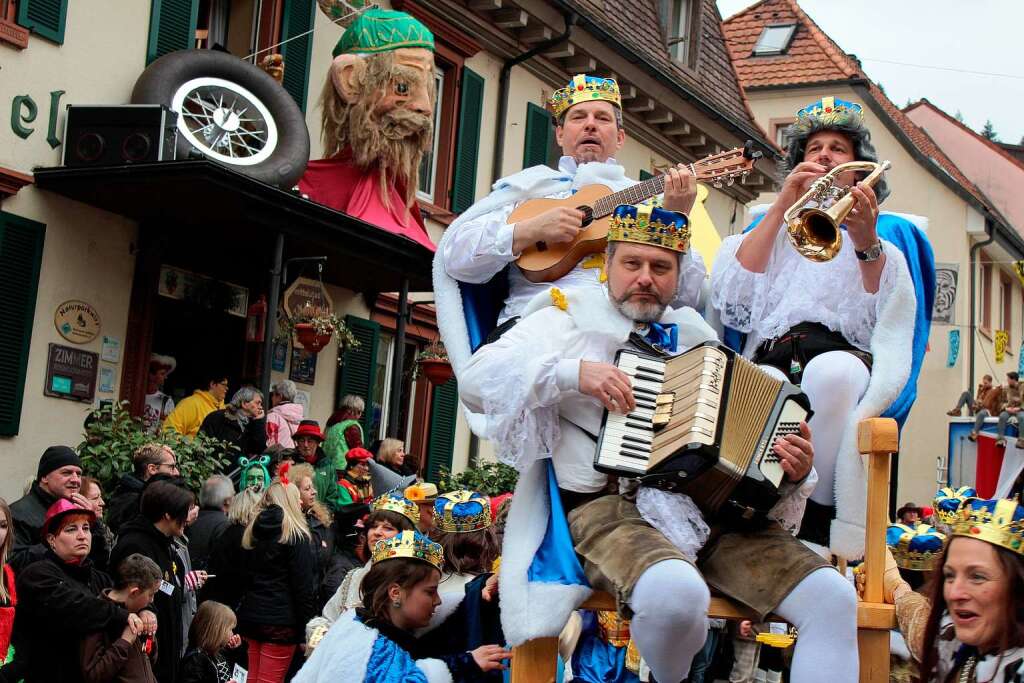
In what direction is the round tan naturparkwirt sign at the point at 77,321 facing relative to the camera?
toward the camera

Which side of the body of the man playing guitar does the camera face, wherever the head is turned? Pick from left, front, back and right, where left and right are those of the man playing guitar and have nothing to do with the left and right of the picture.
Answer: front

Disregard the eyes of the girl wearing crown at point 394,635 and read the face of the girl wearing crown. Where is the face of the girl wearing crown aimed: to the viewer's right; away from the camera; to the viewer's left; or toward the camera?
to the viewer's right

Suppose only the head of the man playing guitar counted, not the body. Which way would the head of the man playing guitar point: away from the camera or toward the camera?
toward the camera

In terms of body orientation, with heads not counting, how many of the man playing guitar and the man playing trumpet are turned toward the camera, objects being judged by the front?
2

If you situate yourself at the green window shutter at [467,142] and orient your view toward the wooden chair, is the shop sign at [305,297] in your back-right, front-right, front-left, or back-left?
front-right

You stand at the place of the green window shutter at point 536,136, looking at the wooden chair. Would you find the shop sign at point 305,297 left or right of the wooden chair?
right

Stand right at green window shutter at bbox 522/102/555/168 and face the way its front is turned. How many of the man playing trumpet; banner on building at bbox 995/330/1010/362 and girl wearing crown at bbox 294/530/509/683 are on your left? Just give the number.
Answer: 1
